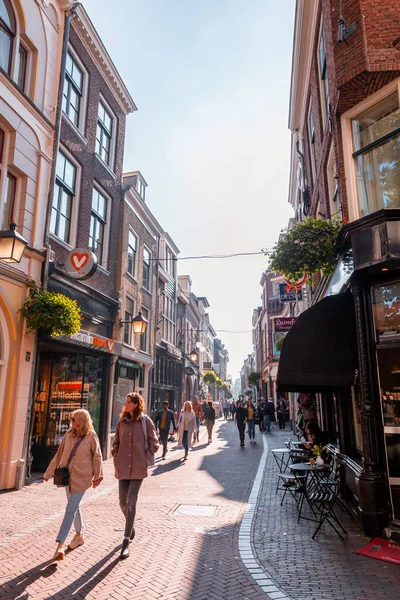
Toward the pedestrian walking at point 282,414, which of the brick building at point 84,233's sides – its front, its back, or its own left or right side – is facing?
left

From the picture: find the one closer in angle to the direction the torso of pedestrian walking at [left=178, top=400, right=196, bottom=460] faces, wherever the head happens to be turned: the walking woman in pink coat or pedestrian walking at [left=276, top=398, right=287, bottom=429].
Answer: the walking woman in pink coat

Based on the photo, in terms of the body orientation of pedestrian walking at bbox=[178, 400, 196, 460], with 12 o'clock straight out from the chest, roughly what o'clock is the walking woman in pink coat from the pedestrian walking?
The walking woman in pink coat is roughly at 12 o'clock from the pedestrian walking.

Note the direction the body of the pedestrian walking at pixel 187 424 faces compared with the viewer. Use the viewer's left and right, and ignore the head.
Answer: facing the viewer

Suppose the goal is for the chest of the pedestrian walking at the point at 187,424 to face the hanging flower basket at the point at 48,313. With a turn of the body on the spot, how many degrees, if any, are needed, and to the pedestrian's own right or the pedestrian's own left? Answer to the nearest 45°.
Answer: approximately 45° to the pedestrian's own right

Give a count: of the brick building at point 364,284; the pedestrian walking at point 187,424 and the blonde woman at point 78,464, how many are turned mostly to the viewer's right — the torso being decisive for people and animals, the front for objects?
0

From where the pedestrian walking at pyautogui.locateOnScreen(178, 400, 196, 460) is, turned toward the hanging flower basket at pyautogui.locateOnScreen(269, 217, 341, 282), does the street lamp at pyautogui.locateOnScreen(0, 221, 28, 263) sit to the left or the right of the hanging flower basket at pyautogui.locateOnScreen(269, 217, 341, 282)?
right

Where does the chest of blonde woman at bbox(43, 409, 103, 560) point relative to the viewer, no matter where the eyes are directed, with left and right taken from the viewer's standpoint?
facing the viewer and to the left of the viewer

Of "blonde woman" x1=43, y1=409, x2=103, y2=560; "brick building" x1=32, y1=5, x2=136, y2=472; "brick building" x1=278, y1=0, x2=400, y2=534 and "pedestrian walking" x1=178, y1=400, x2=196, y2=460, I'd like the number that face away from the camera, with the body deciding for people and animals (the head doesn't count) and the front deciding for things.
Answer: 0

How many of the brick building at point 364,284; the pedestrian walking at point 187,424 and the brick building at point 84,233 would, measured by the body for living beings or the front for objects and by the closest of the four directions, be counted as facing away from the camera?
0

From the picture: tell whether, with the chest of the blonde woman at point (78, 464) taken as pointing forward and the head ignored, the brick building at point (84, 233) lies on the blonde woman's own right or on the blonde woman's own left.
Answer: on the blonde woman's own right

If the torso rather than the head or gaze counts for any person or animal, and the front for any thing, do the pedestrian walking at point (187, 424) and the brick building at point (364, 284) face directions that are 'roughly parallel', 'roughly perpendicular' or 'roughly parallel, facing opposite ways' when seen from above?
roughly perpendicular

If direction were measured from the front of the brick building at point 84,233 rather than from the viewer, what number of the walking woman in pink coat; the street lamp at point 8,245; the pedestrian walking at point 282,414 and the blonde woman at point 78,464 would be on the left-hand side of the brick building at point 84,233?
1

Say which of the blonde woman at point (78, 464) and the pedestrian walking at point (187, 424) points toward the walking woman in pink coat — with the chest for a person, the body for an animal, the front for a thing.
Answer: the pedestrian walking

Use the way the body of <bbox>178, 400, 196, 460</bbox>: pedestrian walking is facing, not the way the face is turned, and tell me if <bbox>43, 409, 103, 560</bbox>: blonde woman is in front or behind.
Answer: in front

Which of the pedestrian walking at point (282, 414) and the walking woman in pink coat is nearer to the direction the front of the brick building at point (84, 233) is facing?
the walking woman in pink coat

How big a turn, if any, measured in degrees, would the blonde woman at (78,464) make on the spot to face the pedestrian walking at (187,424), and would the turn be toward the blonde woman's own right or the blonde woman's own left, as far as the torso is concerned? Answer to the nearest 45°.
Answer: approximately 180°

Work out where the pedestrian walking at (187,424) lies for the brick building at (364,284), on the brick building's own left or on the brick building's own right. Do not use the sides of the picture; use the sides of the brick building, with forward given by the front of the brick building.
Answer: on the brick building's own right
